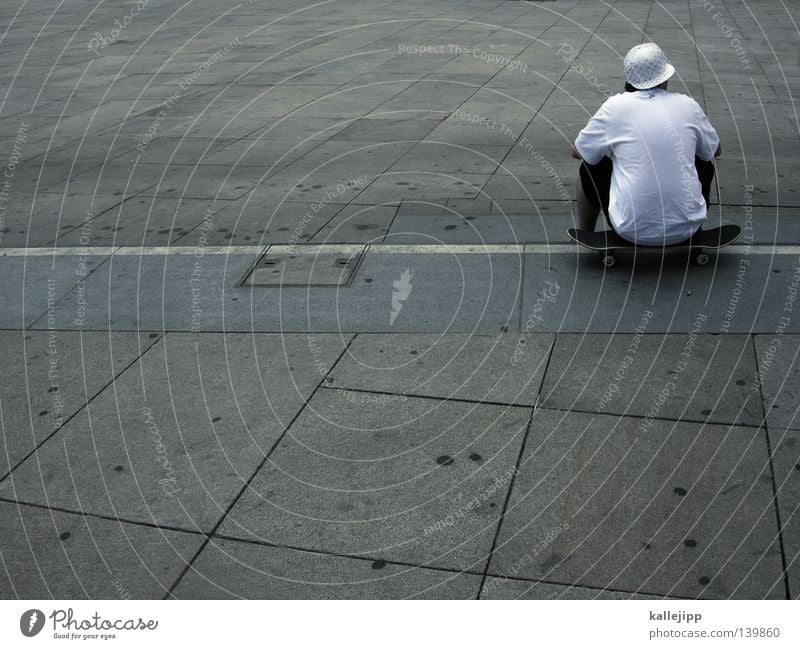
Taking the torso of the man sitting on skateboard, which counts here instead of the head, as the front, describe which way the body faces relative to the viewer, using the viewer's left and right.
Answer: facing away from the viewer

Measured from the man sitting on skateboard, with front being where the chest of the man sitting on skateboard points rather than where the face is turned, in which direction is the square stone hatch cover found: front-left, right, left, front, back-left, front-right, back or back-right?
left
